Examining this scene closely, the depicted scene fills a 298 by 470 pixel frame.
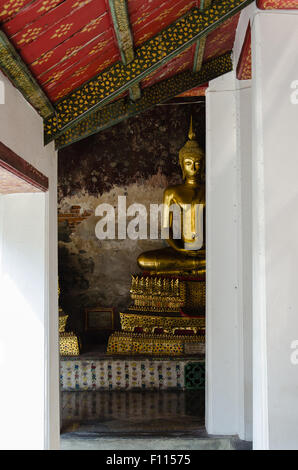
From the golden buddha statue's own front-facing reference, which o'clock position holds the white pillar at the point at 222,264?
The white pillar is roughly at 12 o'clock from the golden buddha statue.

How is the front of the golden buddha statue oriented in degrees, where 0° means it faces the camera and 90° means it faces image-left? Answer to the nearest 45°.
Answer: approximately 0°
